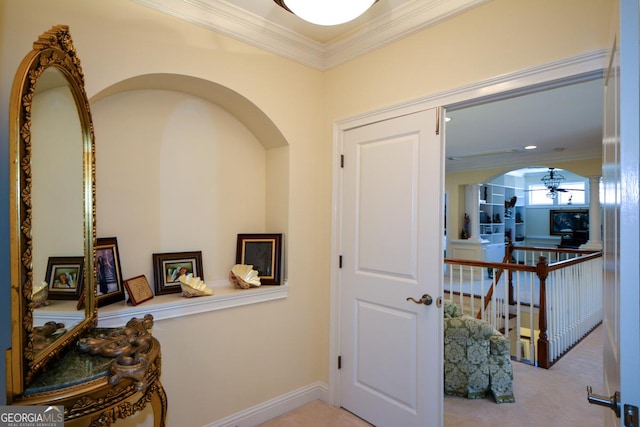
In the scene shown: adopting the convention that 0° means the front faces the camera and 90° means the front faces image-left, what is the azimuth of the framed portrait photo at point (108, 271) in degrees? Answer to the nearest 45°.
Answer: approximately 315°

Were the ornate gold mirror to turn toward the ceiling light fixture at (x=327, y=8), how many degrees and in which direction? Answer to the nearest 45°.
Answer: approximately 45° to its left

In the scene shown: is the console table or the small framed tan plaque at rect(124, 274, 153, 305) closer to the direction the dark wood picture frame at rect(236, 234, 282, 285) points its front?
the console table

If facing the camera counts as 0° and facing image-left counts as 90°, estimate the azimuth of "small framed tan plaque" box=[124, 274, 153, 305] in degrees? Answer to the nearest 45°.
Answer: approximately 315°

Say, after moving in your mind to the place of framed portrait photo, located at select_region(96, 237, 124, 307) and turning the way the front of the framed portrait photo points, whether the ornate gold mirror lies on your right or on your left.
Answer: on your right

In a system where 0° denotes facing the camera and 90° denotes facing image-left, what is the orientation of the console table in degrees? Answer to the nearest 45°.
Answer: approximately 315°

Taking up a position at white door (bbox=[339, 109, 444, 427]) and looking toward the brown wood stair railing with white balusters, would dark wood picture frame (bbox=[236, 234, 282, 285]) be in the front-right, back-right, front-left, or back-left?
back-left

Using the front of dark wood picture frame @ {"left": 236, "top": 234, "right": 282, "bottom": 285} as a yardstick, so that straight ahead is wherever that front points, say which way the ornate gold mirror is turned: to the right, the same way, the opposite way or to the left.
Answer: to the left

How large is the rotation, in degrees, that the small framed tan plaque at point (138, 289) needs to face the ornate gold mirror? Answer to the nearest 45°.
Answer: approximately 45° to its right
